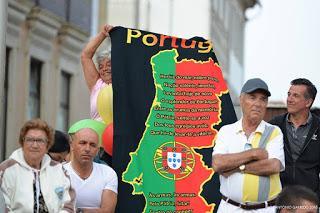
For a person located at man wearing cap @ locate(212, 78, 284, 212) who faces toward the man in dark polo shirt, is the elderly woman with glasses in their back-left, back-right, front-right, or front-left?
back-left

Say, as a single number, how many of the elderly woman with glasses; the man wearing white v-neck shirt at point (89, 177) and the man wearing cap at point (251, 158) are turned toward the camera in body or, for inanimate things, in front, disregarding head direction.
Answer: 3

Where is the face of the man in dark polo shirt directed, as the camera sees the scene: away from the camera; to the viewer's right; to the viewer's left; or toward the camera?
to the viewer's left

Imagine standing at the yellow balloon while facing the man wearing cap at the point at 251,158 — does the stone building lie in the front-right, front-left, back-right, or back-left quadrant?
back-left

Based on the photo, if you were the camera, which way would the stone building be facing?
facing the viewer and to the right of the viewer

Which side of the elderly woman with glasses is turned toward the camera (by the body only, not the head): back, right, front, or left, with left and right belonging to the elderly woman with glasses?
front

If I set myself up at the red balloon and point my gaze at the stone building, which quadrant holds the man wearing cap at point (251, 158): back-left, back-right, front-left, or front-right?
back-right

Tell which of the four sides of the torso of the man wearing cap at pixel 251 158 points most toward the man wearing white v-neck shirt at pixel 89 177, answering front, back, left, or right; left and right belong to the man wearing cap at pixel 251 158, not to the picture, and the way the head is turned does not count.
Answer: right

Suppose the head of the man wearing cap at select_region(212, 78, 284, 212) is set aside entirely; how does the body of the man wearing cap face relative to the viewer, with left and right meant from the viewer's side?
facing the viewer

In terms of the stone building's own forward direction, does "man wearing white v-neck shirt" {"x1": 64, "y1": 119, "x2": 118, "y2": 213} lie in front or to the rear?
in front
